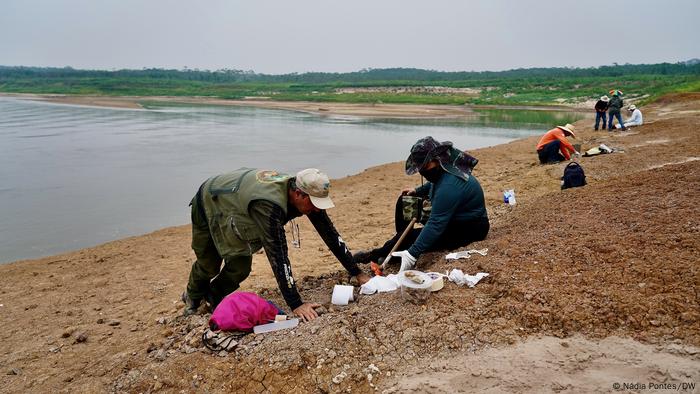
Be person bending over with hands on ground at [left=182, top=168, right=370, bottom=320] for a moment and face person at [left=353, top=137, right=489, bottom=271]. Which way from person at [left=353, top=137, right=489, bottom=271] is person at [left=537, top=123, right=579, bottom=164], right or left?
left

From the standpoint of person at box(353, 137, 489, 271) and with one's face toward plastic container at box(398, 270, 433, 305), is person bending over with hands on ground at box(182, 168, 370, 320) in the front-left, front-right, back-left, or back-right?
front-right

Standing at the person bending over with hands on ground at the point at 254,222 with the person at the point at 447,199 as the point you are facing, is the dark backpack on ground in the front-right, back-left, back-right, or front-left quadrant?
front-left

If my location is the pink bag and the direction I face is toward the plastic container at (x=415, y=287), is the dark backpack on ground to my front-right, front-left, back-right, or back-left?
front-left

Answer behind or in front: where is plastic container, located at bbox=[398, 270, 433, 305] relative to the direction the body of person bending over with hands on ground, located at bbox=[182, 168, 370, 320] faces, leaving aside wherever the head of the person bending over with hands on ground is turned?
in front

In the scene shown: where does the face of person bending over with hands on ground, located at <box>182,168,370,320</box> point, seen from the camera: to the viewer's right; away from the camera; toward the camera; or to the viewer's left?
to the viewer's right

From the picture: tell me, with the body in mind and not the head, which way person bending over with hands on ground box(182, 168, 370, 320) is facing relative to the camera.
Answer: to the viewer's right
